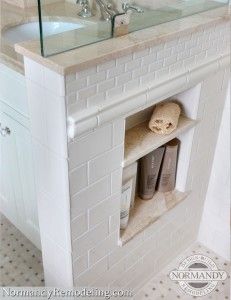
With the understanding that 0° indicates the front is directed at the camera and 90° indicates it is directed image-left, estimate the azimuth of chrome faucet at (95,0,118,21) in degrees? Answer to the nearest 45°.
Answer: approximately 45°
